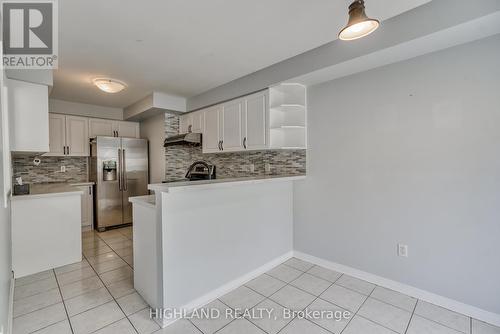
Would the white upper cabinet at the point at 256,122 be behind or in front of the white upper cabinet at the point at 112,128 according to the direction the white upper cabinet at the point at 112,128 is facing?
in front

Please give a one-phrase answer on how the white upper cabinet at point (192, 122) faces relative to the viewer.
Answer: facing the viewer and to the left of the viewer

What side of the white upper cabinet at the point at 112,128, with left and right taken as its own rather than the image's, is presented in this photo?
front

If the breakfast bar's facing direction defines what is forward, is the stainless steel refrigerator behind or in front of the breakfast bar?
behind

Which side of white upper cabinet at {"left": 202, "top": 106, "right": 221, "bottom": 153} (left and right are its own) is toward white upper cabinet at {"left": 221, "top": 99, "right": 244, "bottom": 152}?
left

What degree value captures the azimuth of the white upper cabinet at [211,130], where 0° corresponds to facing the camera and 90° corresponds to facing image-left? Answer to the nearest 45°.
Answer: approximately 45°

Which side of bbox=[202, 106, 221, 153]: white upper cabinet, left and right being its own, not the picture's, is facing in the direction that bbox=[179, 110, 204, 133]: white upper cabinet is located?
right

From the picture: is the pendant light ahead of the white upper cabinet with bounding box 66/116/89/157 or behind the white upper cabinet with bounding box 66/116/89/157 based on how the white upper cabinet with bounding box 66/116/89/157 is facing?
ahead

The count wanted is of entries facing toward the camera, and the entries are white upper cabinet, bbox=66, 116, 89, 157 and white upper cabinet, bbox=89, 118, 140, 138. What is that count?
2

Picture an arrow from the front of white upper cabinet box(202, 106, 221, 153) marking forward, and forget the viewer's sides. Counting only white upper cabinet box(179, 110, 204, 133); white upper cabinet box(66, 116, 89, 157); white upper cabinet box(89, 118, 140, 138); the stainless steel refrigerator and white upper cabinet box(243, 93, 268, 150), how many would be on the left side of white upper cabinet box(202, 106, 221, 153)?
1

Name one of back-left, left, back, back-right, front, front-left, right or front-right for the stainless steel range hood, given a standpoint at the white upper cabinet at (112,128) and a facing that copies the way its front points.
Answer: front-left

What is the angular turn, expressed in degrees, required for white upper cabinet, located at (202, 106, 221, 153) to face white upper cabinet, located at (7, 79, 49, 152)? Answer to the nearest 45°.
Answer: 0° — it already faces it

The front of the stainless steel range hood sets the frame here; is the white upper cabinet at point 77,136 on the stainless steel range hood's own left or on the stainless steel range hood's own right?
on the stainless steel range hood's own right

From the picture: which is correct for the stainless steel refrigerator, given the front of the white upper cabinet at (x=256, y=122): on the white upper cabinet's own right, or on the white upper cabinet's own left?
on the white upper cabinet's own right

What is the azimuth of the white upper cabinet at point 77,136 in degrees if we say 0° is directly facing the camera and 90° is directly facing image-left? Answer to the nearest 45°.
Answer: approximately 0°
